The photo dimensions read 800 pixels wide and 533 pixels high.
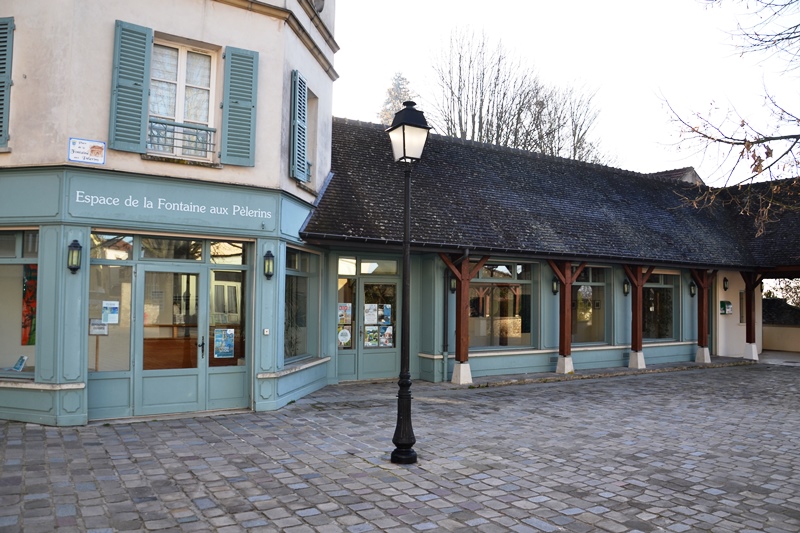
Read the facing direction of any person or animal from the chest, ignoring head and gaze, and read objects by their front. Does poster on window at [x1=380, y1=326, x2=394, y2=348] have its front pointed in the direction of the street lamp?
yes

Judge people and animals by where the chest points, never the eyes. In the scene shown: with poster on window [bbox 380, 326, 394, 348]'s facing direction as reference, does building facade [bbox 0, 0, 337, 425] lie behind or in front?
in front

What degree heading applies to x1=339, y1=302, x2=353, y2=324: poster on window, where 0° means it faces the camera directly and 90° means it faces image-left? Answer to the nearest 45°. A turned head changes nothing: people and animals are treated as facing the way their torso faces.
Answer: approximately 0°

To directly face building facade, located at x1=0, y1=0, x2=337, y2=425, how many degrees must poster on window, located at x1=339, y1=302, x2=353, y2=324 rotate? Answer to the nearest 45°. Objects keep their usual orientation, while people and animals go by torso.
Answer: approximately 45° to its right

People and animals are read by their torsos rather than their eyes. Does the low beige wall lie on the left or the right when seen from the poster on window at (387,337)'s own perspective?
on its left
